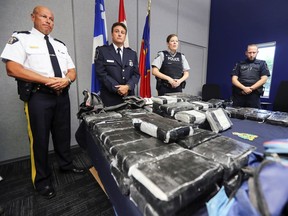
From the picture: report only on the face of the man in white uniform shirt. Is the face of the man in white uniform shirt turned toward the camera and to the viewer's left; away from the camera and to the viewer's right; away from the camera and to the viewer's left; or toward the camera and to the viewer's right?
toward the camera and to the viewer's right

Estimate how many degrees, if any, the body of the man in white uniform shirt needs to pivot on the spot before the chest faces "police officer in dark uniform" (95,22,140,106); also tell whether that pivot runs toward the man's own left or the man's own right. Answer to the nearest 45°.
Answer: approximately 45° to the man's own left

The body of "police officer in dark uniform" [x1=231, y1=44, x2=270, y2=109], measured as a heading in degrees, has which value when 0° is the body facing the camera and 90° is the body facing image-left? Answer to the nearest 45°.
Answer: approximately 0°

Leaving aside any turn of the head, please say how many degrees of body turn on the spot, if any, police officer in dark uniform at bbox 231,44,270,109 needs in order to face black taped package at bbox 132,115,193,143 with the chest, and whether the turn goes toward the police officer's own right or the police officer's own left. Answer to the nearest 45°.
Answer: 0° — they already face it

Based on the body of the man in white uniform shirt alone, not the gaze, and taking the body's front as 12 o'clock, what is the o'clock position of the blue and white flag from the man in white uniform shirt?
The blue and white flag is roughly at 9 o'clock from the man in white uniform shirt.

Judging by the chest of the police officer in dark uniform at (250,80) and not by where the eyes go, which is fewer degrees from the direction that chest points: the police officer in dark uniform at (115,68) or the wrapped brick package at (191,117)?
the wrapped brick package

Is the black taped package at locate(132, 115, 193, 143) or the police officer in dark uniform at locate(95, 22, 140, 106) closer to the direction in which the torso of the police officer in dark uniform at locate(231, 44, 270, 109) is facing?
the black taped package

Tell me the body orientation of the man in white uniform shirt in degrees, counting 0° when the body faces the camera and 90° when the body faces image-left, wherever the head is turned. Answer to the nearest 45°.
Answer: approximately 315°

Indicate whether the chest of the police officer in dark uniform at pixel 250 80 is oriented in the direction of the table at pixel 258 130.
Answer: yes
